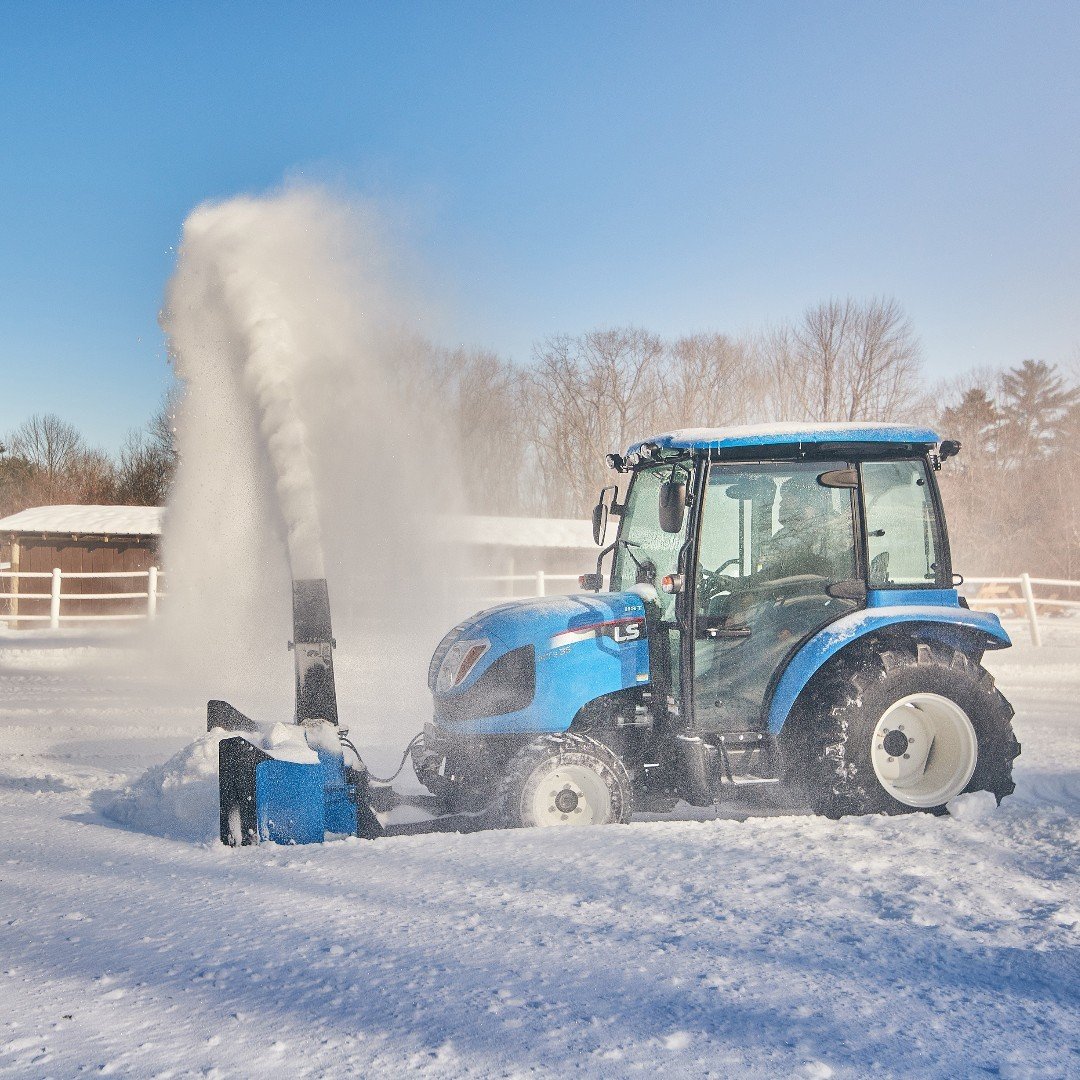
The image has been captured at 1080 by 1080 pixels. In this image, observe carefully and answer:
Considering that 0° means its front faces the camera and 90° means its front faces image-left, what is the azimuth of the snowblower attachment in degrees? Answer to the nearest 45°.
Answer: approximately 90°

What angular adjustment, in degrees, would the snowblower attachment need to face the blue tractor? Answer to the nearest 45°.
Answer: approximately 180°

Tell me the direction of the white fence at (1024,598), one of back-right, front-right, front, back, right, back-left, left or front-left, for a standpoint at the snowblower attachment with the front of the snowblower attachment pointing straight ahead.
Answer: back-right
